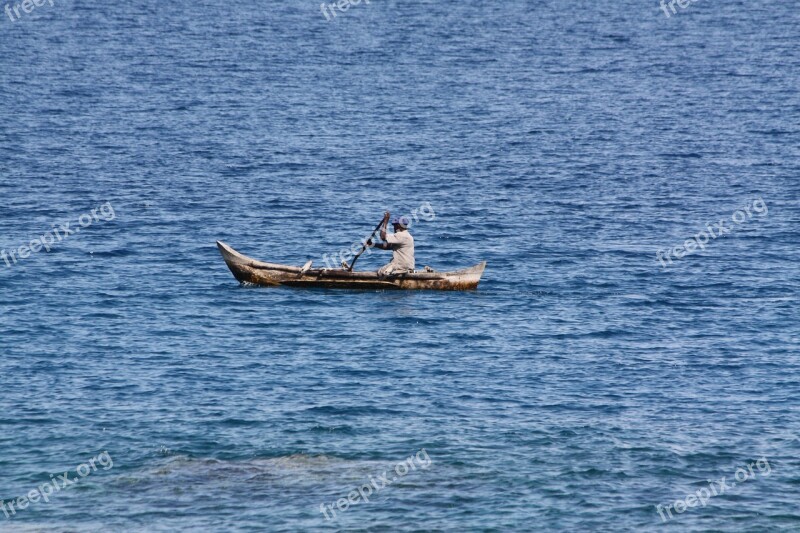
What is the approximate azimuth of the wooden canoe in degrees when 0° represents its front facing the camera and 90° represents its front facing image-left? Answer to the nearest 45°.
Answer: approximately 90°

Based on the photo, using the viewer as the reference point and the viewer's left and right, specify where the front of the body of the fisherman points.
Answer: facing to the left of the viewer

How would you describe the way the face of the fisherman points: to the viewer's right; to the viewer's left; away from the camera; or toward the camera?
to the viewer's left
